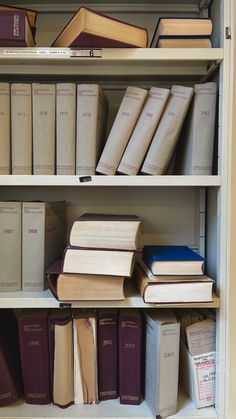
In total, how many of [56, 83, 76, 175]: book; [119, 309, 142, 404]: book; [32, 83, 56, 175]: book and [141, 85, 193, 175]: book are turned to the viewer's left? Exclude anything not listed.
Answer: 0

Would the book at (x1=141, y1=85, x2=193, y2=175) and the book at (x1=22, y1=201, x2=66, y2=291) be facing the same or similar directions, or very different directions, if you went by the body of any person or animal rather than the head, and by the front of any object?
same or similar directions
